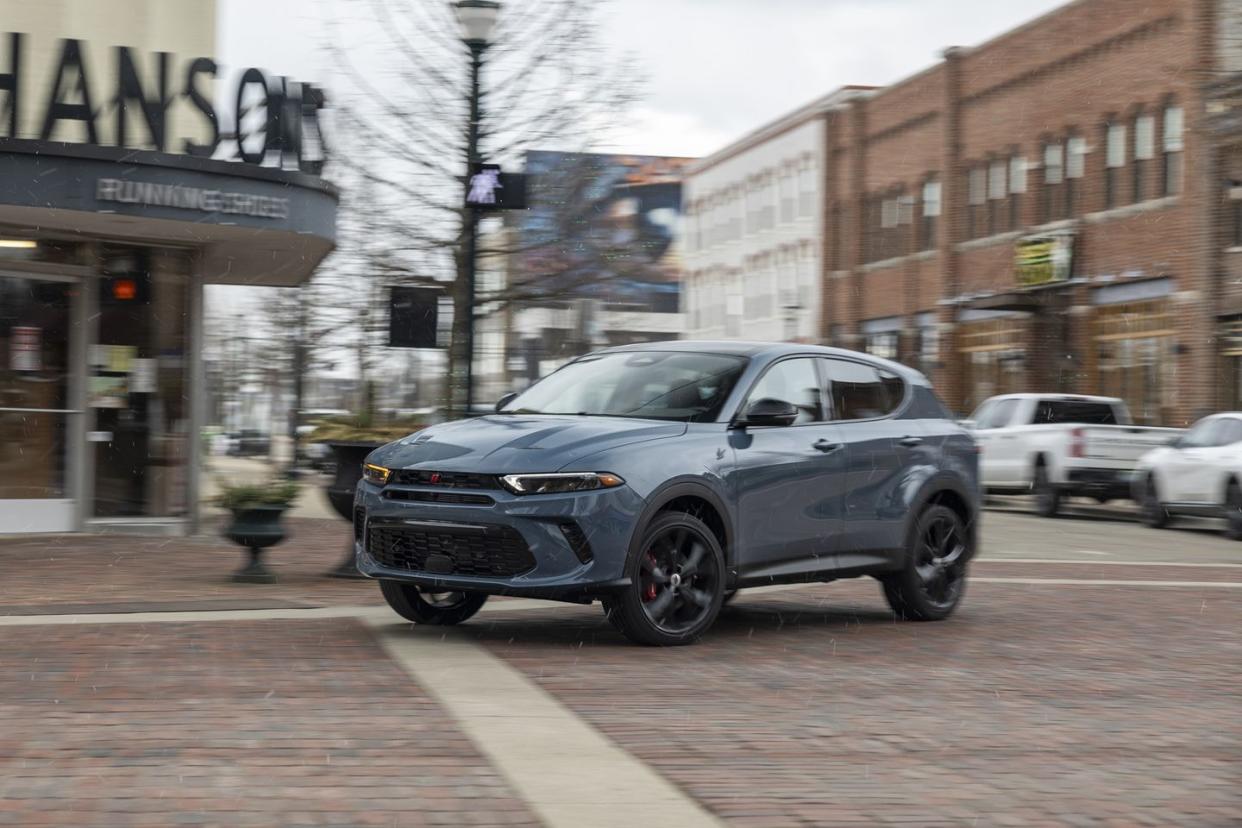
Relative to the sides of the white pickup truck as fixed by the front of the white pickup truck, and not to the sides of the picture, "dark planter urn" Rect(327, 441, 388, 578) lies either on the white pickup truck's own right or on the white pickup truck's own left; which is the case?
on the white pickup truck's own left

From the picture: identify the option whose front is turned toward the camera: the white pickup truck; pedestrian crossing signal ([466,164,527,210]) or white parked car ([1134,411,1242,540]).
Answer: the pedestrian crossing signal

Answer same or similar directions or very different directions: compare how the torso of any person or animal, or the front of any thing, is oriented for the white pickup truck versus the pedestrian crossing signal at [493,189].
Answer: very different directions

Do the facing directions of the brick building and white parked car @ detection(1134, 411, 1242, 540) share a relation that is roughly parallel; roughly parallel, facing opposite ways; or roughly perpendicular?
roughly perpendicular

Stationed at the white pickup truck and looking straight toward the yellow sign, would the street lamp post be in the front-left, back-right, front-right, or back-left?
back-left

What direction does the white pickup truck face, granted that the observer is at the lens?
facing away from the viewer and to the left of the viewer

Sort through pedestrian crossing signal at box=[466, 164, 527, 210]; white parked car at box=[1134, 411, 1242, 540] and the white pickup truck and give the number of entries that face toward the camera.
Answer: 1
